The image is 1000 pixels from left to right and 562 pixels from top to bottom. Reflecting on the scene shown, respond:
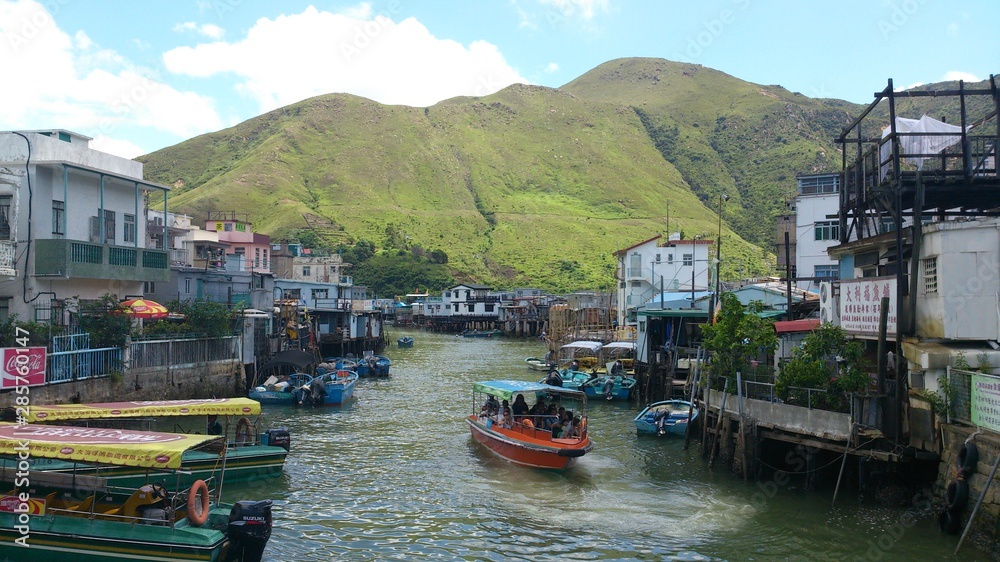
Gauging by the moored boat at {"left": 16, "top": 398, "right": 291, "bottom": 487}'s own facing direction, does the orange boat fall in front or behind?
behind

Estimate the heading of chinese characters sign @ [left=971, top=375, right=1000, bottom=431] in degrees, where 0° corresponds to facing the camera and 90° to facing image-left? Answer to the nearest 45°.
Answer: approximately 45°

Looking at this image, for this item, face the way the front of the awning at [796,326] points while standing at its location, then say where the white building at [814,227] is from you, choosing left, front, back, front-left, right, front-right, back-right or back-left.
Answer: back-right

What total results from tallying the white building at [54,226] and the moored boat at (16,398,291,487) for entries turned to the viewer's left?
1

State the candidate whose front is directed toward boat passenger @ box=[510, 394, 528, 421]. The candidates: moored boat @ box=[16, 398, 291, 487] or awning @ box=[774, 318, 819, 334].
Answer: the awning

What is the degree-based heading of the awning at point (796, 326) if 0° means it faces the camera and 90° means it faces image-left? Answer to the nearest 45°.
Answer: approximately 45°

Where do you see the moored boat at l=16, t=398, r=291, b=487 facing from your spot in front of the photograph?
facing to the left of the viewer

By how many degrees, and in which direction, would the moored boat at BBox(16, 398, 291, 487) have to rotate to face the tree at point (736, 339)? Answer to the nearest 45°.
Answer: approximately 180°
